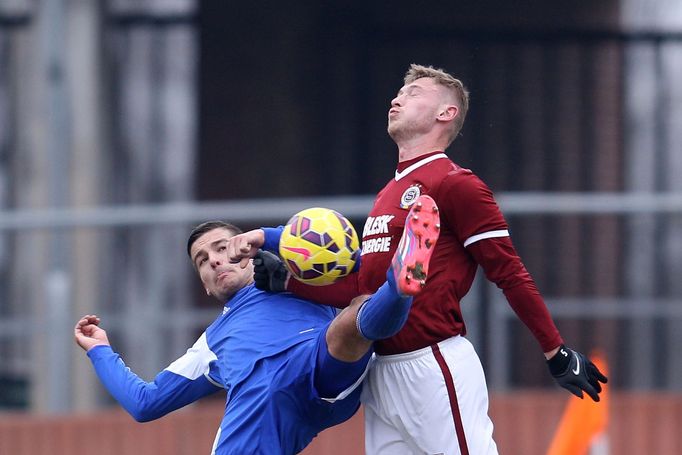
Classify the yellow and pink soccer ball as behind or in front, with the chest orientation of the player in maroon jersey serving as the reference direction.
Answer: in front

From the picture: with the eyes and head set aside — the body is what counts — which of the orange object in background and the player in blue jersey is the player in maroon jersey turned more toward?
the player in blue jersey

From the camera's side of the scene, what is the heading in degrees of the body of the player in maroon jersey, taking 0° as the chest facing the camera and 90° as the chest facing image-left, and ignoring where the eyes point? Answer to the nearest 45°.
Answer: approximately 45°
